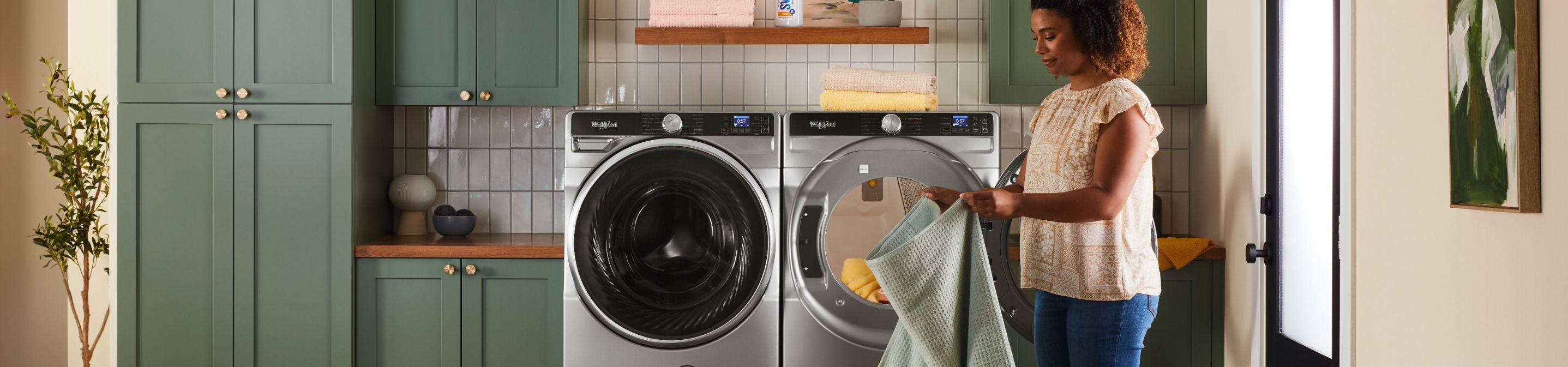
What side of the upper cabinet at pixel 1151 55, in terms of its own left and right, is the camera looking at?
front

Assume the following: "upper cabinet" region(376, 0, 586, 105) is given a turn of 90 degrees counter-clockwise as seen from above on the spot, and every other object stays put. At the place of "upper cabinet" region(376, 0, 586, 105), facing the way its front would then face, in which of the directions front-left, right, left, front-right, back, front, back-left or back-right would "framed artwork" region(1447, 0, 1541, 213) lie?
front-right

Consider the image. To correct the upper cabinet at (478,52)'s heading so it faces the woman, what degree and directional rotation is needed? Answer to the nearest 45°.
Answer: approximately 45° to its left

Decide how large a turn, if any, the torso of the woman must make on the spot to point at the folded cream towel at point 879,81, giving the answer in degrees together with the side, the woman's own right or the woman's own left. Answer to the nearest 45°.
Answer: approximately 90° to the woman's own right

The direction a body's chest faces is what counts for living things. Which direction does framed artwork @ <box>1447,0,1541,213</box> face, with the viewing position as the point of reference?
facing the viewer and to the left of the viewer

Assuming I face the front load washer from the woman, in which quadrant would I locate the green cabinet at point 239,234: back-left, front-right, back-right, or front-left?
front-left

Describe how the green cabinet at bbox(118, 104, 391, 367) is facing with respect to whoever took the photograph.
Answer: facing the viewer

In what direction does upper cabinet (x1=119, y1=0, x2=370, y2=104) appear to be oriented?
toward the camera

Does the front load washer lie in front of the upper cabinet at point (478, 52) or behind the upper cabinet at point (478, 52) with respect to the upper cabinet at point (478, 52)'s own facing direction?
in front

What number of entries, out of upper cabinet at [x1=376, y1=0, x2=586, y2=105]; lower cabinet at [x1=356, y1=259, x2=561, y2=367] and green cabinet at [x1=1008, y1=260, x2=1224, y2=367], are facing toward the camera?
3

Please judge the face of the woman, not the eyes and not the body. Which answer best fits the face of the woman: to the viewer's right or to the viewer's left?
to the viewer's left
